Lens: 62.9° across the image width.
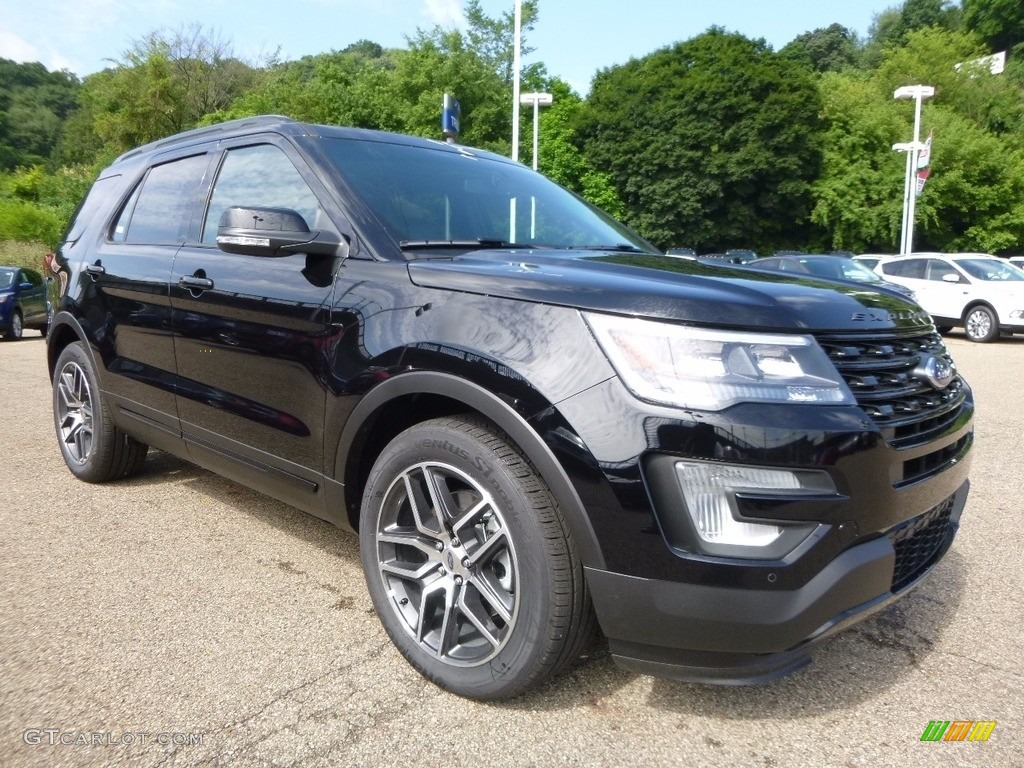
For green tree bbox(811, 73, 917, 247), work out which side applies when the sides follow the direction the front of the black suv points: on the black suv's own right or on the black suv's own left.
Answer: on the black suv's own left

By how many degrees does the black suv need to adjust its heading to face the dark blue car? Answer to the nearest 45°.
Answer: approximately 180°

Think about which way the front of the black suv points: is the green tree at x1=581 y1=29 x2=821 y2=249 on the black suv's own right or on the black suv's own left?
on the black suv's own left

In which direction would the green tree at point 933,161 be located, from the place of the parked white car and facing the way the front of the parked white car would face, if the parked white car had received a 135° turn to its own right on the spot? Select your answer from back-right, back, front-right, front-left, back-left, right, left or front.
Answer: right

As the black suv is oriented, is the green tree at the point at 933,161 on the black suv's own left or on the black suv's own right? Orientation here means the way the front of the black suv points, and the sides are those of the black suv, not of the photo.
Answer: on the black suv's own left

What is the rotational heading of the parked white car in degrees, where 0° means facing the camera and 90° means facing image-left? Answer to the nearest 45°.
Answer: approximately 315°

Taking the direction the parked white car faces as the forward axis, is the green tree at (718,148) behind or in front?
behind

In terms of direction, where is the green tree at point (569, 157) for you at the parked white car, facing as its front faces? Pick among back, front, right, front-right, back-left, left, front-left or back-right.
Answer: back

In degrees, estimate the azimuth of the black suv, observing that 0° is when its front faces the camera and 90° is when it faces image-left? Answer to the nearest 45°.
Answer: approximately 315°

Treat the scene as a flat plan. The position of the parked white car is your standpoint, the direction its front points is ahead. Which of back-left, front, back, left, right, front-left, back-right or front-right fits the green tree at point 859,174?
back-left

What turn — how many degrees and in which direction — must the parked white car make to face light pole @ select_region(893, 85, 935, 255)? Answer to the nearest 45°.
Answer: approximately 135° to its left

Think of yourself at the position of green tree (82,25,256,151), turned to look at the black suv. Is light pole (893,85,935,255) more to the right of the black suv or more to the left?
left
